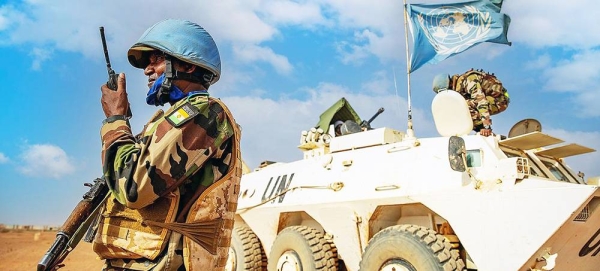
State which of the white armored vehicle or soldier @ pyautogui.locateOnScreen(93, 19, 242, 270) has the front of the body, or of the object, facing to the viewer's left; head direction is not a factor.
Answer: the soldier

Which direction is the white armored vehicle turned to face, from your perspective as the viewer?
facing the viewer and to the right of the viewer

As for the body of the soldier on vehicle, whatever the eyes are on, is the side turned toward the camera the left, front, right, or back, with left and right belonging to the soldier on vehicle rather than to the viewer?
left

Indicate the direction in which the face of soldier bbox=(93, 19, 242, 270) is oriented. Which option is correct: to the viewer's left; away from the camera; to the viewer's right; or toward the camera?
to the viewer's left

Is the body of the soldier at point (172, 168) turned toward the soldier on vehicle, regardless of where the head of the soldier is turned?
no

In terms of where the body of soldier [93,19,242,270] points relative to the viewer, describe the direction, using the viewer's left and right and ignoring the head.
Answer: facing to the left of the viewer

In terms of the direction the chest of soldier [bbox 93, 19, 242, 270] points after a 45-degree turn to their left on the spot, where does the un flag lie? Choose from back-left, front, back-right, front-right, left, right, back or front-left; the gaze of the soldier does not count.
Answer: back

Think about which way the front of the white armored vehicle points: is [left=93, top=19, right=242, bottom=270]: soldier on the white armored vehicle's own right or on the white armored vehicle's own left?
on the white armored vehicle's own right
